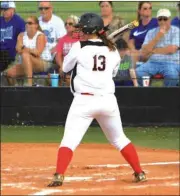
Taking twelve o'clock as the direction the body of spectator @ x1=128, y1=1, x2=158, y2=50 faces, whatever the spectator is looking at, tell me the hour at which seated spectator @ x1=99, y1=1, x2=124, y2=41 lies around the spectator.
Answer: The seated spectator is roughly at 3 o'clock from the spectator.

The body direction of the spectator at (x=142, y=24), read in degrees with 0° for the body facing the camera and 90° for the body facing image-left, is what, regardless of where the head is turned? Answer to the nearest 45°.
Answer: approximately 0°

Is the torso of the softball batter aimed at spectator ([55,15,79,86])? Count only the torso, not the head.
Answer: yes

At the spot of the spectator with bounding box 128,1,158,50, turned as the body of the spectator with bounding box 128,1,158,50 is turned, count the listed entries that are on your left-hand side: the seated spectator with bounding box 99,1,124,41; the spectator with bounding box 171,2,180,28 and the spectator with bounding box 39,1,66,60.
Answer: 1

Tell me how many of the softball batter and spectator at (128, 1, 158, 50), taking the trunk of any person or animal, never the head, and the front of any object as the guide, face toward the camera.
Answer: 1

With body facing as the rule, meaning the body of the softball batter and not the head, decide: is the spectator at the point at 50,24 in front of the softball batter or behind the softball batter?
in front

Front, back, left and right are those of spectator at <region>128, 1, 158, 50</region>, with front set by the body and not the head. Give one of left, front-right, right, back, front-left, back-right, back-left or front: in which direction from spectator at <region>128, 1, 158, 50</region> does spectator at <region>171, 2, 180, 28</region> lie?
left

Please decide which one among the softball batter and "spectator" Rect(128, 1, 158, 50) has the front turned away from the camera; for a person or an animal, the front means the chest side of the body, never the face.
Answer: the softball batter

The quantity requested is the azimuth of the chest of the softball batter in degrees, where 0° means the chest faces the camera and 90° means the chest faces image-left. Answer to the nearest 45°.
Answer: approximately 180°

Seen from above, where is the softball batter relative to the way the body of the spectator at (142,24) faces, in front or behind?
in front

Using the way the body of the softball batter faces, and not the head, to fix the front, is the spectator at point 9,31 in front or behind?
in front

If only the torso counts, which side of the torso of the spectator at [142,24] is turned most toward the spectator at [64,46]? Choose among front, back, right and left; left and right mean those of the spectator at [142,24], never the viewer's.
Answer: right

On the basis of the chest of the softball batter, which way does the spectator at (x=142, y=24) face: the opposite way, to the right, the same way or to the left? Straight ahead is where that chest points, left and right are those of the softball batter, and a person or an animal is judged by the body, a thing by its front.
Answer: the opposite way

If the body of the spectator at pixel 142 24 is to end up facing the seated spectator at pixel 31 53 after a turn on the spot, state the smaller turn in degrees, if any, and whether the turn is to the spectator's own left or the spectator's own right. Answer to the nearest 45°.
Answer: approximately 90° to the spectator's own right
